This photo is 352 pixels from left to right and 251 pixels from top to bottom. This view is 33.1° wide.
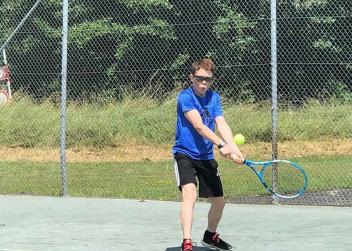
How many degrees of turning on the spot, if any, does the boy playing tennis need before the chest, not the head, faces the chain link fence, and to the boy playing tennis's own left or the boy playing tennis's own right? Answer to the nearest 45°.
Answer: approximately 135° to the boy playing tennis's own left

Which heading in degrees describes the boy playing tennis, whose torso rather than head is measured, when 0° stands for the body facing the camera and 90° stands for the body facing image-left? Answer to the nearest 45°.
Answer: approximately 315°
